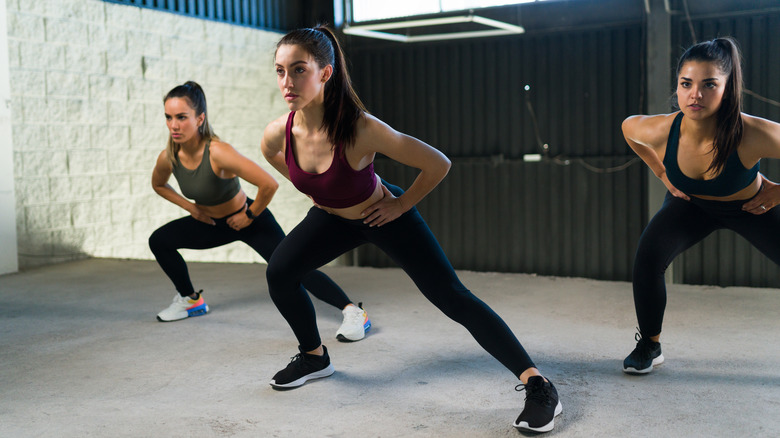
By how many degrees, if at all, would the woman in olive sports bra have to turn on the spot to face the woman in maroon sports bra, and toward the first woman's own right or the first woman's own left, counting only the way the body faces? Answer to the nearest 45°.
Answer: approximately 45° to the first woman's own left

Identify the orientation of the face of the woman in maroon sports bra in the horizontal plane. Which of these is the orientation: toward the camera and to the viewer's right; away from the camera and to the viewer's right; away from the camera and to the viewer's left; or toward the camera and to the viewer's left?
toward the camera and to the viewer's left

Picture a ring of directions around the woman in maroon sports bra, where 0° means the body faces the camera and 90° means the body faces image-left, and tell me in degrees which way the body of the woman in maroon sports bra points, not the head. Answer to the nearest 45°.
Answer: approximately 45°

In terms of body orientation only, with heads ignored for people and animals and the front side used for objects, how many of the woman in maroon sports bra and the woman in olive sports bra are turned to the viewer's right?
0

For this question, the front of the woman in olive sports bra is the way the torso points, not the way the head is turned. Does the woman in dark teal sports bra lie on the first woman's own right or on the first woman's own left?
on the first woman's own left

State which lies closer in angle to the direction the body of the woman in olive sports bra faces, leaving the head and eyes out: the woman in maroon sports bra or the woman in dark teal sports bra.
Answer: the woman in maroon sports bra

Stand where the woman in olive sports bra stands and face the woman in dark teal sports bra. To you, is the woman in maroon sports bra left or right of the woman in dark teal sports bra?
right

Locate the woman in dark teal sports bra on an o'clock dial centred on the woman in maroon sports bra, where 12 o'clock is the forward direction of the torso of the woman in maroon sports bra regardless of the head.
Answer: The woman in dark teal sports bra is roughly at 7 o'clock from the woman in maroon sports bra.
